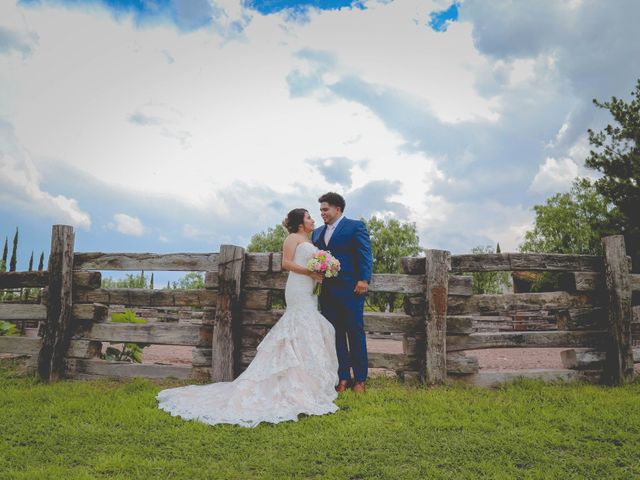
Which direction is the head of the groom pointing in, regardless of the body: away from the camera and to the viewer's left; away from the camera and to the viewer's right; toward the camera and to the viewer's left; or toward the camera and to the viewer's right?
toward the camera and to the viewer's left

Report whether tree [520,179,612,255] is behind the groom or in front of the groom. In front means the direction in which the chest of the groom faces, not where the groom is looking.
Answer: behind

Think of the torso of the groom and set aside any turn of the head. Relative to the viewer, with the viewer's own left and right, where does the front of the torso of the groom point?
facing the viewer and to the left of the viewer

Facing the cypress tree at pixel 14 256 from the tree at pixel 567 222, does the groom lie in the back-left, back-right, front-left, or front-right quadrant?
front-left

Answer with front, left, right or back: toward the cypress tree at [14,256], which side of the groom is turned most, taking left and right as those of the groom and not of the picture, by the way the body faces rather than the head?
right

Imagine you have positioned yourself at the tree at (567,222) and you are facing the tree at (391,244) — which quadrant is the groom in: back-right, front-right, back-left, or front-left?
front-left

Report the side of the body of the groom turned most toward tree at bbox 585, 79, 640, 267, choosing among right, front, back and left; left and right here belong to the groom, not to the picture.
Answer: back
